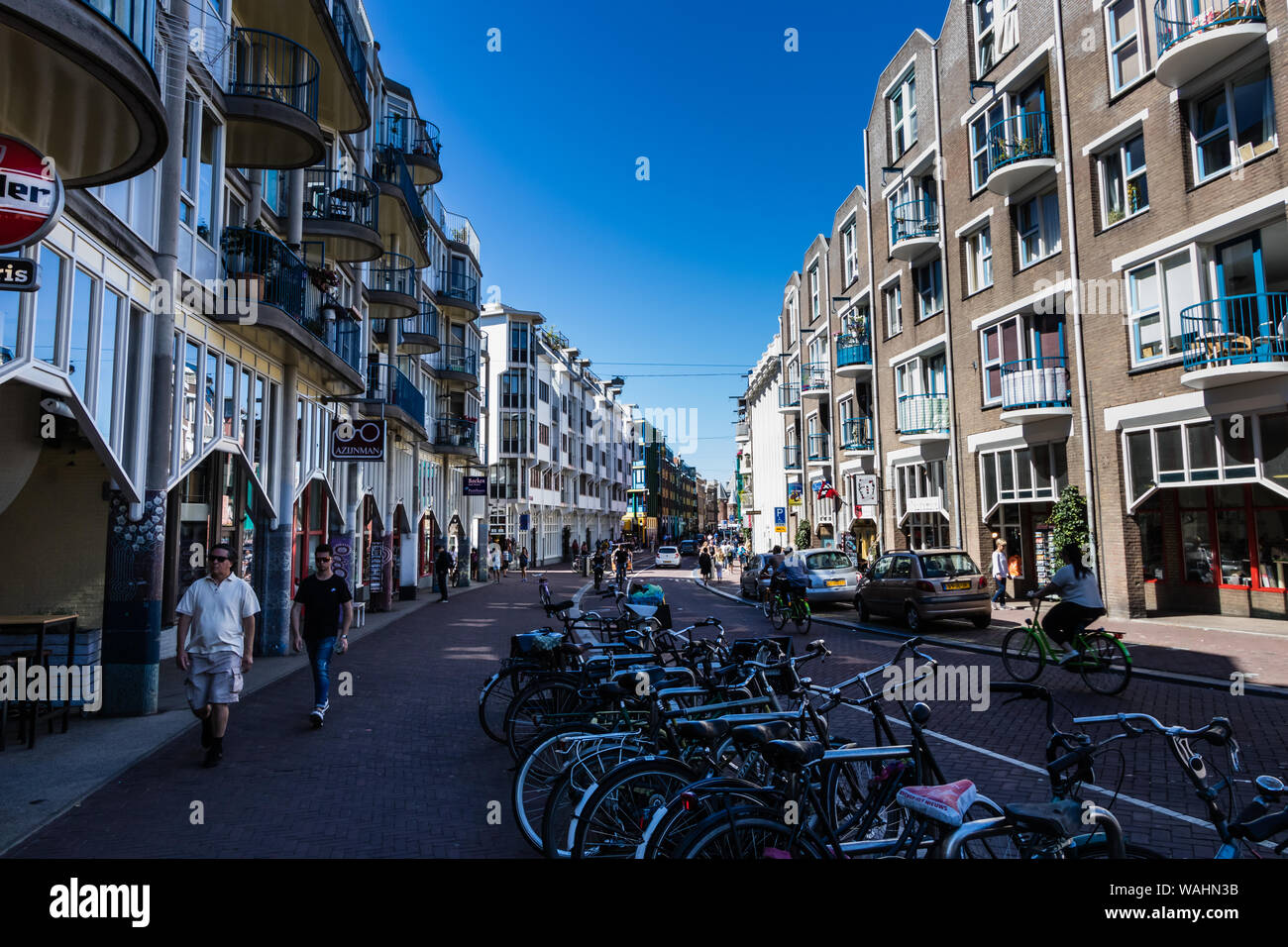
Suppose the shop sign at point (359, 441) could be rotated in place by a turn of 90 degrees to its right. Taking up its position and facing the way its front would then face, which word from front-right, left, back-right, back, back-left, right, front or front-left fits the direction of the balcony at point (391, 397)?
right

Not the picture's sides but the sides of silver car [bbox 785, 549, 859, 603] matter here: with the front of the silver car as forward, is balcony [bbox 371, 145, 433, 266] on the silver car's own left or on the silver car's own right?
on the silver car's own left

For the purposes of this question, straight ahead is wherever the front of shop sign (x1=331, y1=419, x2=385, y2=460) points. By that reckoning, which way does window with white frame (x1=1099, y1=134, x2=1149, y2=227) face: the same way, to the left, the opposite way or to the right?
to the right

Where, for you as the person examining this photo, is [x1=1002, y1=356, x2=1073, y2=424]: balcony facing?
facing the viewer and to the left of the viewer

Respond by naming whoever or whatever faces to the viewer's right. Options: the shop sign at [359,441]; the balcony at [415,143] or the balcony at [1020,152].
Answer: the balcony at [415,143]

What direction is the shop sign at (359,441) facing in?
toward the camera

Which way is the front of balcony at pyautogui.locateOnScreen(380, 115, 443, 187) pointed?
to the viewer's right

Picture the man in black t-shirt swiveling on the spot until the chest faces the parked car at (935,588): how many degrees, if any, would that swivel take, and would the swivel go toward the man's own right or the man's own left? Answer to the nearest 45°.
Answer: approximately 90° to the man's own left

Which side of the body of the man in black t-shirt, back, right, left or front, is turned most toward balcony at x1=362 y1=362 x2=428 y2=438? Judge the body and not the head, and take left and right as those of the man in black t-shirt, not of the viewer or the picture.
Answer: back

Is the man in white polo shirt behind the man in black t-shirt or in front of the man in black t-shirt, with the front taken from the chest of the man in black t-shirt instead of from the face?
in front

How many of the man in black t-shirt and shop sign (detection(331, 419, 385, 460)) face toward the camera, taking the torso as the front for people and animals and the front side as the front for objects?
2

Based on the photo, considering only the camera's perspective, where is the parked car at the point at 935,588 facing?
facing away from the viewer and to the left of the viewer

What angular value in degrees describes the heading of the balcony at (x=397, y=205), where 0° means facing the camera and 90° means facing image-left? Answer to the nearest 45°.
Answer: approximately 270°

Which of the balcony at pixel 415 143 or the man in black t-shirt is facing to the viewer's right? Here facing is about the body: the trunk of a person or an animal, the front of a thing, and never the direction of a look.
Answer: the balcony

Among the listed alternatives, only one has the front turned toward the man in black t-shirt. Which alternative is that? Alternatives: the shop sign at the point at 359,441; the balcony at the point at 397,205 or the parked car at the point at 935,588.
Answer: the shop sign
